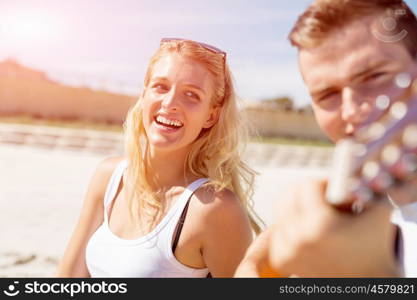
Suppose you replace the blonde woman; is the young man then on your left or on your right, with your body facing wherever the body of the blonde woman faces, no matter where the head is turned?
on your left
